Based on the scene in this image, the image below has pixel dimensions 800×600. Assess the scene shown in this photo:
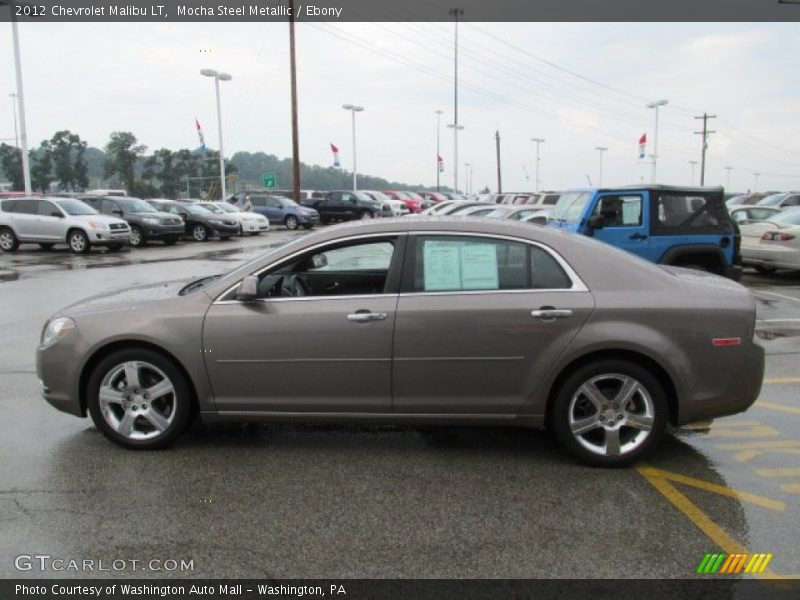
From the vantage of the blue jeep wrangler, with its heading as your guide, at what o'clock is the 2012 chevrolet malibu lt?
The 2012 chevrolet malibu lt is roughly at 11 o'clock from the blue jeep wrangler.

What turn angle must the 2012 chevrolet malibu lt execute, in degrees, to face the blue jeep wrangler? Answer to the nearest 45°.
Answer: approximately 135° to its right

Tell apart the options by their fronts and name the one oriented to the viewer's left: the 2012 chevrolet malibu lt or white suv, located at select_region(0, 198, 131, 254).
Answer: the 2012 chevrolet malibu lt

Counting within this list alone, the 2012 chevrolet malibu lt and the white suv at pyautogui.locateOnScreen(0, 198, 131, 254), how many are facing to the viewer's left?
1

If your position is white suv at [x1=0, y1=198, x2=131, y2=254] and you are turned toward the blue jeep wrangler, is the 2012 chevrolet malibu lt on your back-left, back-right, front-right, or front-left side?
front-right

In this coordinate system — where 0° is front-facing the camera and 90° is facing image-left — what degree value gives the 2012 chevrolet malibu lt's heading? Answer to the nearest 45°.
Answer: approximately 90°

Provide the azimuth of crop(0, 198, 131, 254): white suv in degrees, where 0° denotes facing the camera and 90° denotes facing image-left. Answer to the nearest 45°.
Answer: approximately 315°

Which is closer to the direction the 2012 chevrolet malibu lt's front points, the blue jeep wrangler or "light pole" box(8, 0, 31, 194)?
the light pole

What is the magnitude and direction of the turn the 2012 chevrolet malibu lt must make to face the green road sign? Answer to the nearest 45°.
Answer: approximately 90° to its right

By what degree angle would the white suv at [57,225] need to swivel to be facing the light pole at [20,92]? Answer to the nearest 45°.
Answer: approximately 135° to its left

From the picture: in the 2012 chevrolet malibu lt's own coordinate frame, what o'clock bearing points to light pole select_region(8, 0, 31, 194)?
The light pole is roughly at 2 o'clock from the 2012 chevrolet malibu lt.

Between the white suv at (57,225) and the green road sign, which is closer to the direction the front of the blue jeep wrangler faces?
the white suv

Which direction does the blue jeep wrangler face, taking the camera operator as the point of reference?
facing the viewer and to the left of the viewer

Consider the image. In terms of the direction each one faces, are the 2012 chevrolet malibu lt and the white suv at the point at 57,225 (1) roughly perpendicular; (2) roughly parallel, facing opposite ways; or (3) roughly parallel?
roughly parallel, facing opposite ways

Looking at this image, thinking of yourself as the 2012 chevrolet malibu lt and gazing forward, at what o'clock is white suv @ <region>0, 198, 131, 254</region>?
The white suv is roughly at 2 o'clock from the 2012 chevrolet malibu lt.

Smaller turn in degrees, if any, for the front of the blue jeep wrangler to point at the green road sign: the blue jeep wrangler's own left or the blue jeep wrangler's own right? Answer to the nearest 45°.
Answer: approximately 90° to the blue jeep wrangler's own right
